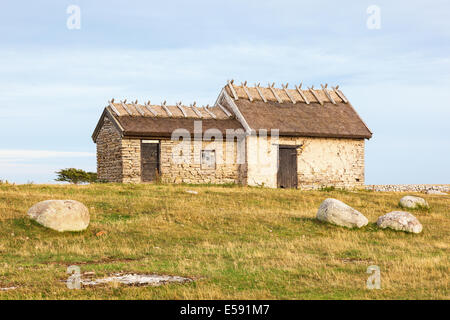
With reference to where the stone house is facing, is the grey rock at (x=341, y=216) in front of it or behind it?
in front

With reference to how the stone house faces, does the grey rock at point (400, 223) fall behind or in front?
in front

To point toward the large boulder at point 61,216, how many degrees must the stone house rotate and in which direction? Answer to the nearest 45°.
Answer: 0° — it already faces it

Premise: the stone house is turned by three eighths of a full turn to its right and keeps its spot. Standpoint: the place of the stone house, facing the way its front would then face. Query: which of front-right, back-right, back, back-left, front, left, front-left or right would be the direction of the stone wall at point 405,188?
right

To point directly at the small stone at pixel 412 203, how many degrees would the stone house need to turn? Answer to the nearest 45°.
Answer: approximately 45° to its left

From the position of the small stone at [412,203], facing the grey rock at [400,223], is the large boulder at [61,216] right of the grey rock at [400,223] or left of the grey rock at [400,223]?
right

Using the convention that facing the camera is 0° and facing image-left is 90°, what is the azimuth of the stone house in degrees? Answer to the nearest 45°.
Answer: approximately 0°
